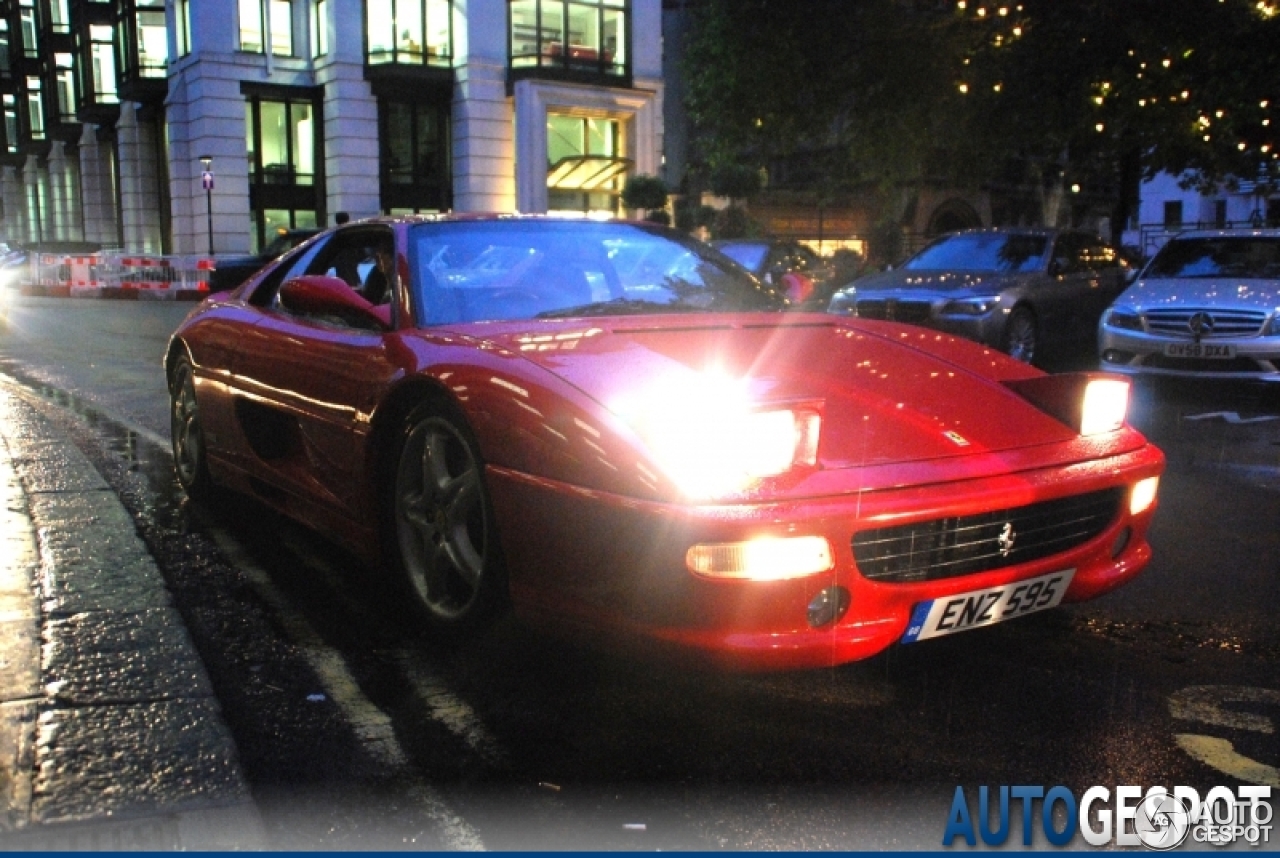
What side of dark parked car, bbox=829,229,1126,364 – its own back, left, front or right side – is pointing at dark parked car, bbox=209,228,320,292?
right

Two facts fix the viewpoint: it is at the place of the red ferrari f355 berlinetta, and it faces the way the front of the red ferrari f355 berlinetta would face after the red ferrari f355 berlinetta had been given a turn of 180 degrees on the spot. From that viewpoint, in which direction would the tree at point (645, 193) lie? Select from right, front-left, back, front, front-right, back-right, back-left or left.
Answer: front-right

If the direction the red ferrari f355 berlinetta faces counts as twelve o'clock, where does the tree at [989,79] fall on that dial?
The tree is roughly at 8 o'clock from the red ferrari f355 berlinetta.

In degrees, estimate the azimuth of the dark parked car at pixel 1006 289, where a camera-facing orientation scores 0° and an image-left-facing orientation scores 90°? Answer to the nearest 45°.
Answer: approximately 45°

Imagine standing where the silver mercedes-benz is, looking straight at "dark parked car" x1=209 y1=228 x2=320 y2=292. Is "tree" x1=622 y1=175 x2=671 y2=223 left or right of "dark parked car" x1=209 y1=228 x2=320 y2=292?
right

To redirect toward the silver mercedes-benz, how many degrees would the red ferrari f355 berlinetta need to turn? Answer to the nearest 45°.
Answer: approximately 90° to its left

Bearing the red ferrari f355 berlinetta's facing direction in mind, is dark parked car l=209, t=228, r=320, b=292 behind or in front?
behind

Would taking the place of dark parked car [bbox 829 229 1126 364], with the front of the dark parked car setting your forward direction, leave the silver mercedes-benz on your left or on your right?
on your left

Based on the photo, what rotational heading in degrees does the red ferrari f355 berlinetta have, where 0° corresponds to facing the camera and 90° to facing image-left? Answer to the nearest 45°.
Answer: approximately 315°

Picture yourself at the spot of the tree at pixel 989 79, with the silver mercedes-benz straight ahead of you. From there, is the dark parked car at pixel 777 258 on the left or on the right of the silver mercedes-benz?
right
